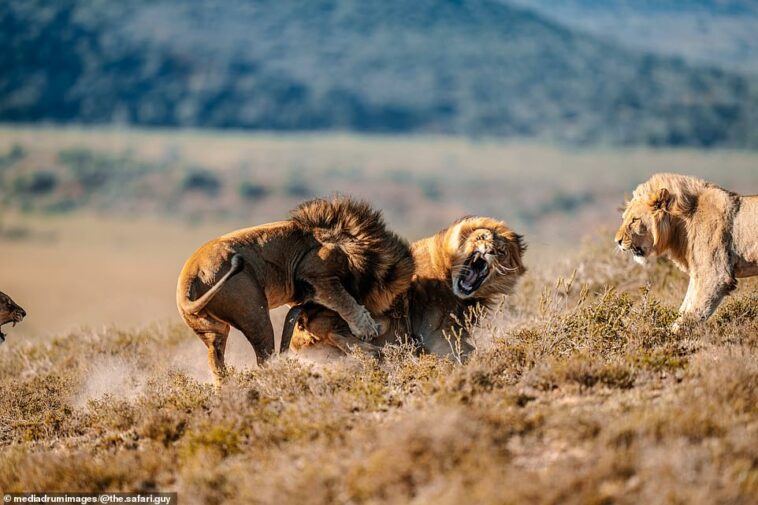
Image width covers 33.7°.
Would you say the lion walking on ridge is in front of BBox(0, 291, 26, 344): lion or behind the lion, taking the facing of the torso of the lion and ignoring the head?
in front

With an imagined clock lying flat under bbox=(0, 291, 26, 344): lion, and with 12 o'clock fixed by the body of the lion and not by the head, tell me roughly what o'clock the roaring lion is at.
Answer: The roaring lion is roughly at 1 o'clock from the lion.

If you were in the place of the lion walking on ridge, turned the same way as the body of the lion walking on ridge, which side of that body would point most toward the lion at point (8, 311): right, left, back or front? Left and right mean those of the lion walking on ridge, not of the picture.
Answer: front

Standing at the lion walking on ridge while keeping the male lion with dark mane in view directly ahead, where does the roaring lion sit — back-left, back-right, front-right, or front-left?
front-right

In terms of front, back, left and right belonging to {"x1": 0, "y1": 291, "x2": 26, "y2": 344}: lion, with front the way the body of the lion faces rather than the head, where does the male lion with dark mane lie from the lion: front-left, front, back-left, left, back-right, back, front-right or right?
front-right

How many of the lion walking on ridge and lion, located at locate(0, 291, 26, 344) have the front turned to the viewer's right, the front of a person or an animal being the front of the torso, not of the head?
1

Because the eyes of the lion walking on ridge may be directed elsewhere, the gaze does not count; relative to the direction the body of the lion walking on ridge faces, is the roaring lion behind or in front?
in front

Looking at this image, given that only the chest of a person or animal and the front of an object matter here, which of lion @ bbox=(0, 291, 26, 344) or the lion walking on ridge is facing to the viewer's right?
the lion

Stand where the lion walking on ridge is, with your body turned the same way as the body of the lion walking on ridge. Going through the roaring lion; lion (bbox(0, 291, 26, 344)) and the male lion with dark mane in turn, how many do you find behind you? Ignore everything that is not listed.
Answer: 0

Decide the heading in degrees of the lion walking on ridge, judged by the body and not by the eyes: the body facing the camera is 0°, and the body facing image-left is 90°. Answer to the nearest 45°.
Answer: approximately 90°

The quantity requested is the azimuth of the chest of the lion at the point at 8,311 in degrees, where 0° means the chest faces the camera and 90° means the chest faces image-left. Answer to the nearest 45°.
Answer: approximately 270°

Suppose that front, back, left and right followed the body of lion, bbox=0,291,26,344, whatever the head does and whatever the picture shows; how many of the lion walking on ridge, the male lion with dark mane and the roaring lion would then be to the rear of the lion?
0
